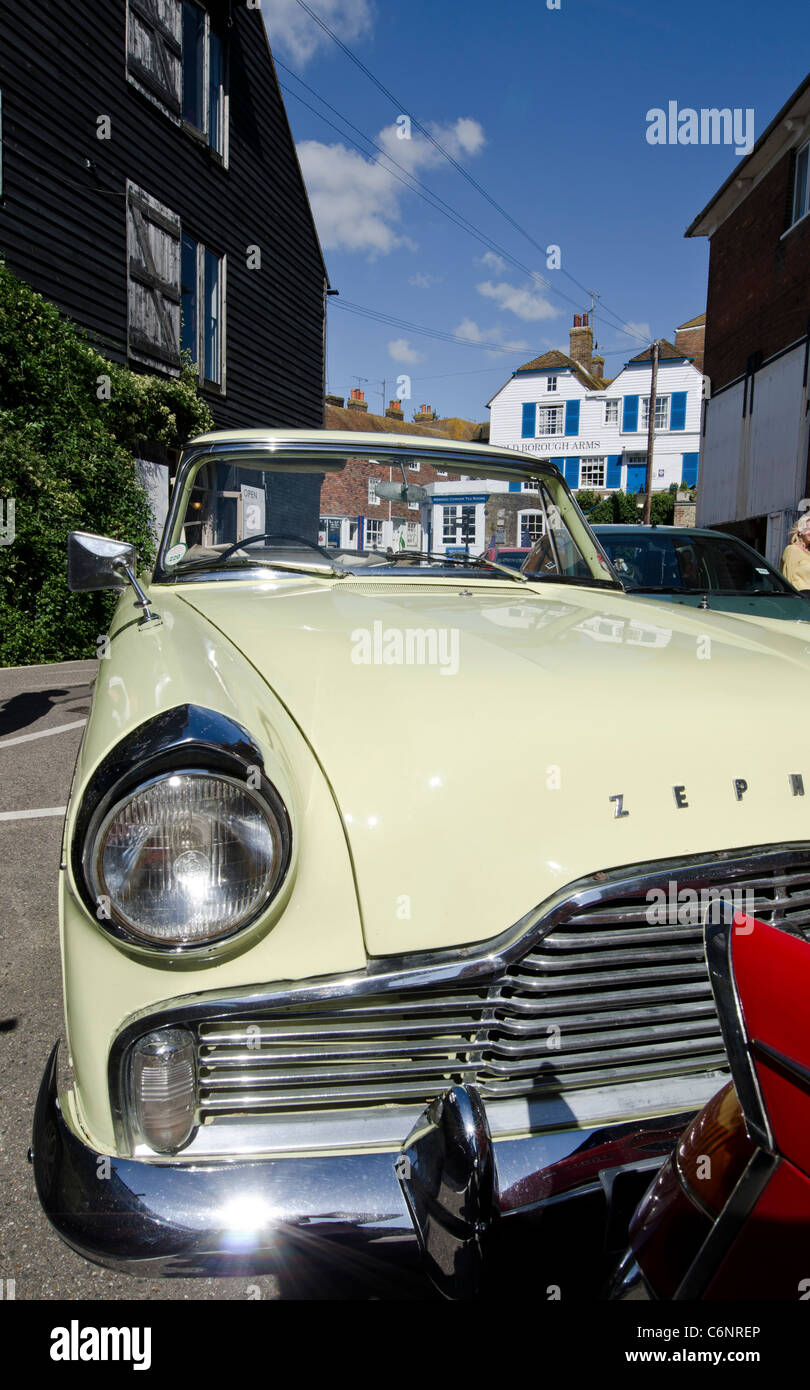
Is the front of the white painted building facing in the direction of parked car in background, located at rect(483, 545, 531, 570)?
yes

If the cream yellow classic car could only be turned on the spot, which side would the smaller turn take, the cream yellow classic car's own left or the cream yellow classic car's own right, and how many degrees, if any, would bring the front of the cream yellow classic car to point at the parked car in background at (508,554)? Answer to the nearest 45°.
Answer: approximately 135° to the cream yellow classic car's own left

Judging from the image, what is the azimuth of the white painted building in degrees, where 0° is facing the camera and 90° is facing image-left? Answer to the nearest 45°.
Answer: approximately 0°

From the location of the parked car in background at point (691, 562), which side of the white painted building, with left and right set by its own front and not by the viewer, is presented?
front

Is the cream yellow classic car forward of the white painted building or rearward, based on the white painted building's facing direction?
forward

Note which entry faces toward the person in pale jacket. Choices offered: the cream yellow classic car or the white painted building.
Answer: the white painted building

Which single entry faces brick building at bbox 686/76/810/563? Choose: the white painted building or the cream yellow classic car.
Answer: the white painted building

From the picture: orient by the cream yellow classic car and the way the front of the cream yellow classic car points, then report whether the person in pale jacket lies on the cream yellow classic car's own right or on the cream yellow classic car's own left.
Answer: on the cream yellow classic car's own left

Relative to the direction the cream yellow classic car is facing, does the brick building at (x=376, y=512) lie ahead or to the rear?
to the rear

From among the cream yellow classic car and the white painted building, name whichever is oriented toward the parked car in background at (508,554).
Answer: the white painted building

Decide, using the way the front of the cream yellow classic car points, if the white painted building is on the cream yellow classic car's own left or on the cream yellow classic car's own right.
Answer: on the cream yellow classic car's own left

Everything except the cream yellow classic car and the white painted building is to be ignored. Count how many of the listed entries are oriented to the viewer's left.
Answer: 0

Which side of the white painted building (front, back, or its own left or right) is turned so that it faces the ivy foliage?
front
